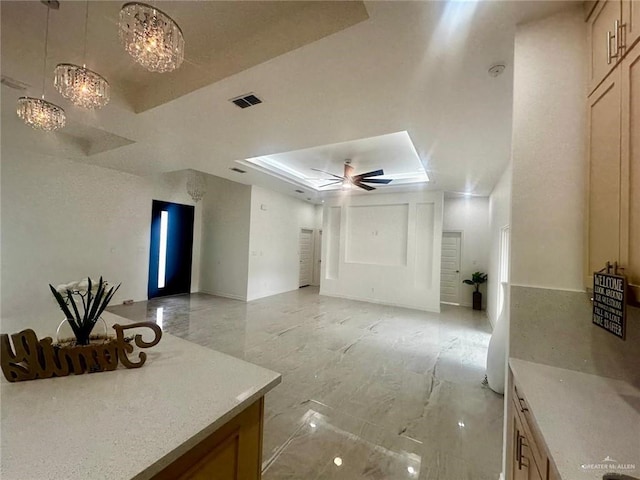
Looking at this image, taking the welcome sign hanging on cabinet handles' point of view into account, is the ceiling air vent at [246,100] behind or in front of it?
in front

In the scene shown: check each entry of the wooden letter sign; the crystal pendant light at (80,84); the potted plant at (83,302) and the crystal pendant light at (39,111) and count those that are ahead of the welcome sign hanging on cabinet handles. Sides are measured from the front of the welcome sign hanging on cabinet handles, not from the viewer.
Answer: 4

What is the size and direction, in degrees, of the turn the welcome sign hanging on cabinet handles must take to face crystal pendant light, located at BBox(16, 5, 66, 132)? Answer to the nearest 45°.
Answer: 0° — it already faces it

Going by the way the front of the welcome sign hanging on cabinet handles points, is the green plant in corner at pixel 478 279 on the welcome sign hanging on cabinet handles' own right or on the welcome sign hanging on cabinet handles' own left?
on the welcome sign hanging on cabinet handles' own right

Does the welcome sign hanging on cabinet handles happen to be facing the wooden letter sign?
yes

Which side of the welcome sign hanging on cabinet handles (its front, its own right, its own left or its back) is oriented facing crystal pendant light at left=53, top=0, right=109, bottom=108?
front

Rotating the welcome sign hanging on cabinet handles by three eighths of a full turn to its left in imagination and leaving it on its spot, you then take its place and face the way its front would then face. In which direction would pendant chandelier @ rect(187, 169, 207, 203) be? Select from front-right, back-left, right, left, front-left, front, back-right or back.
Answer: back

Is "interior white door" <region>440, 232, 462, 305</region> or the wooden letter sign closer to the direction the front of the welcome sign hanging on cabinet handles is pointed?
the wooden letter sign

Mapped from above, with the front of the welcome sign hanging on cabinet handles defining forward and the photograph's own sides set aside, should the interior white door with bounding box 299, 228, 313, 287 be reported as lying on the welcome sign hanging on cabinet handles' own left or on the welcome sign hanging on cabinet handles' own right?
on the welcome sign hanging on cabinet handles' own right

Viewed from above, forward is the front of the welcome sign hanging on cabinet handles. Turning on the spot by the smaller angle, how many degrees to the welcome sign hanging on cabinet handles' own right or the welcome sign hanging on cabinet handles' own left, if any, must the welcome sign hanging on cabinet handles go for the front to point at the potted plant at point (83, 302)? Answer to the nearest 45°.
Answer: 0° — it already faces it

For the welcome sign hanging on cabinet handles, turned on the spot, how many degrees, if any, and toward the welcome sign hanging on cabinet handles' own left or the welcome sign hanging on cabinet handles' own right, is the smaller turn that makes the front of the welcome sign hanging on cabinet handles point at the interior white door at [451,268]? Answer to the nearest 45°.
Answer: approximately 90° to the welcome sign hanging on cabinet handles' own right

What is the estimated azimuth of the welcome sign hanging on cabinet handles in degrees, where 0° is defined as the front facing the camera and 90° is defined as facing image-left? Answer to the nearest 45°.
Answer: approximately 45°

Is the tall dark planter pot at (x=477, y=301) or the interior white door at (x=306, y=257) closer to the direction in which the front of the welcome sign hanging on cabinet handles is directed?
the interior white door
